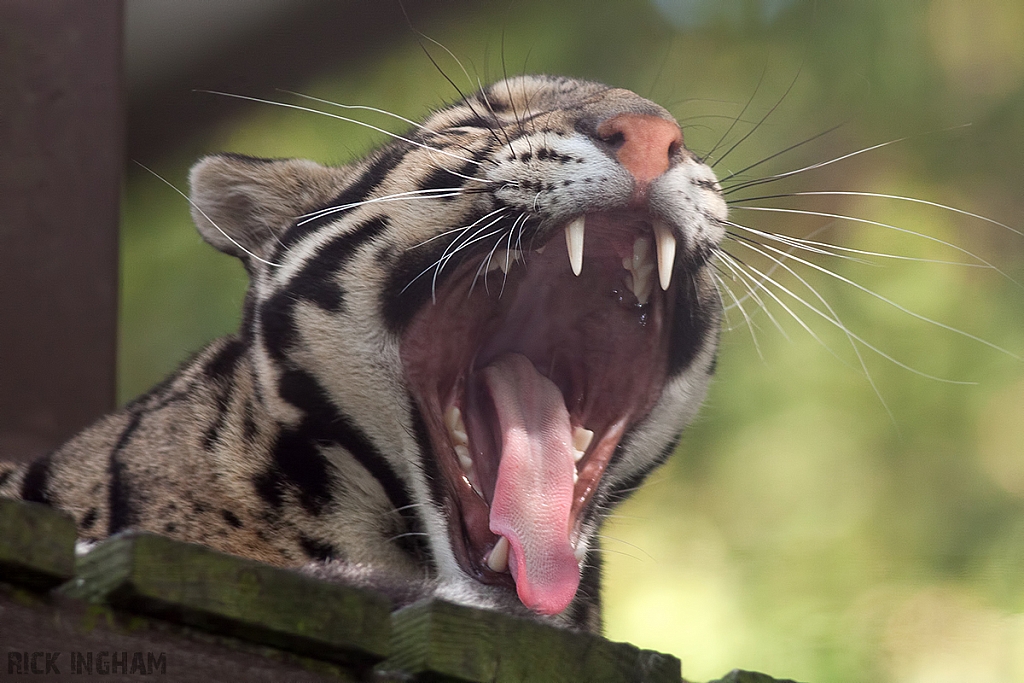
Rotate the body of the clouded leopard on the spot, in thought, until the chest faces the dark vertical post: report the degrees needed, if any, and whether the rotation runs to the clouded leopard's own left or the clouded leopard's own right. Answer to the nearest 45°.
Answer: approximately 180°

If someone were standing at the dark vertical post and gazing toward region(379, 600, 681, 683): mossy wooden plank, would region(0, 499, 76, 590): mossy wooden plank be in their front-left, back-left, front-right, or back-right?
front-right

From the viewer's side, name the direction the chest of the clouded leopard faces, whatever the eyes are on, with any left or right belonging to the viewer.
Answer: facing the viewer and to the right of the viewer
